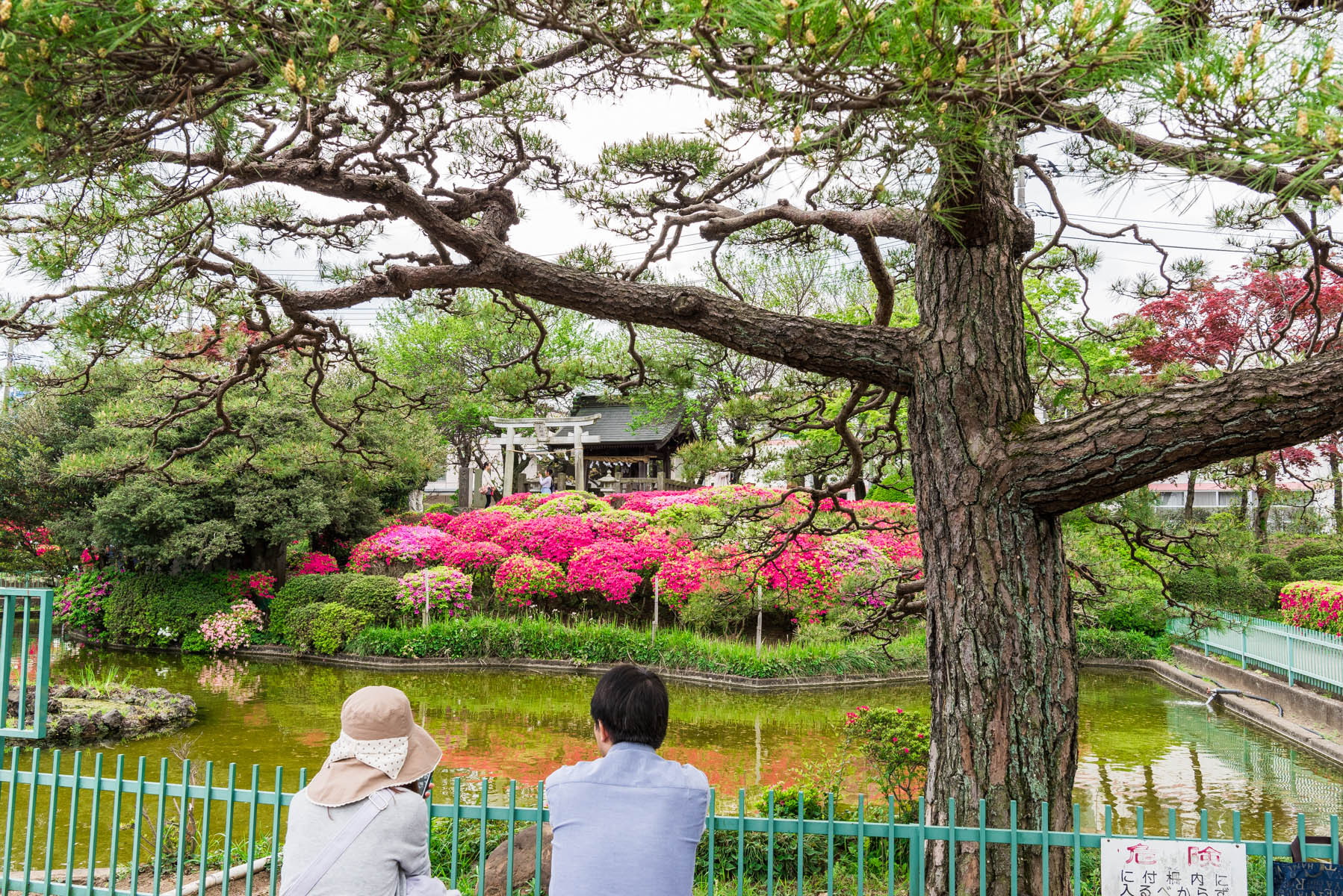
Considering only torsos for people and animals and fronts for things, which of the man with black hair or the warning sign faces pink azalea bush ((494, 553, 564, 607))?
the man with black hair

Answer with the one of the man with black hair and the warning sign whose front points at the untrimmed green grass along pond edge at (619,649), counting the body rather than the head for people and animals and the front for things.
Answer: the man with black hair

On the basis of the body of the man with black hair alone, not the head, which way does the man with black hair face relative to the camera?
away from the camera

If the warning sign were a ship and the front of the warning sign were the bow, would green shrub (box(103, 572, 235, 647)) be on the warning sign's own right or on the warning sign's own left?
on the warning sign's own right

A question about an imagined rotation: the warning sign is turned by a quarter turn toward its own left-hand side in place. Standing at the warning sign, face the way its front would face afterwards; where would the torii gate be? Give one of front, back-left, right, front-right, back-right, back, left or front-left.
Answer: back-left

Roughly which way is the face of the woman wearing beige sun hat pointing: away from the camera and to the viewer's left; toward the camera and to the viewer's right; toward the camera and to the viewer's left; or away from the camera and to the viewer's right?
away from the camera and to the viewer's right

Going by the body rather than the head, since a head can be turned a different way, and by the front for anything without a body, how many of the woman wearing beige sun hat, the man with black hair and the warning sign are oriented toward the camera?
1

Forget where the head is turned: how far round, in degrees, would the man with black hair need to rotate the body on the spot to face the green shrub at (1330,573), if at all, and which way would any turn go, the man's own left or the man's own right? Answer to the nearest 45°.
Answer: approximately 45° to the man's own right

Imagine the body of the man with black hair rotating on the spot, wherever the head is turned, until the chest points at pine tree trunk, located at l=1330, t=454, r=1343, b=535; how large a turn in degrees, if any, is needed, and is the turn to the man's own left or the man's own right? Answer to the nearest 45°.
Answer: approximately 45° to the man's own right

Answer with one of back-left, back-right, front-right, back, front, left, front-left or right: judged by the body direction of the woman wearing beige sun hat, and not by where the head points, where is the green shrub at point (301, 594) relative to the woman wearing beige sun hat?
front-left

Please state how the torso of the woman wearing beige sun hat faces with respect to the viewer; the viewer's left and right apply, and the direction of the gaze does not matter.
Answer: facing away from the viewer and to the right of the viewer

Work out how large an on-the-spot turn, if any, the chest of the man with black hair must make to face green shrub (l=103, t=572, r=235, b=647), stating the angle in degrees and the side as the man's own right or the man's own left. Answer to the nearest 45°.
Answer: approximately 45° to the man's own left

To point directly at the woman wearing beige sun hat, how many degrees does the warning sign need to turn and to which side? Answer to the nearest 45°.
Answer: approximately 45° to its right

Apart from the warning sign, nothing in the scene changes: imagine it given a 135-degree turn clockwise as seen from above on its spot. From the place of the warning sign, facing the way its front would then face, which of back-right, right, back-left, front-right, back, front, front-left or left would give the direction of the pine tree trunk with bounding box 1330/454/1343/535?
front-right
